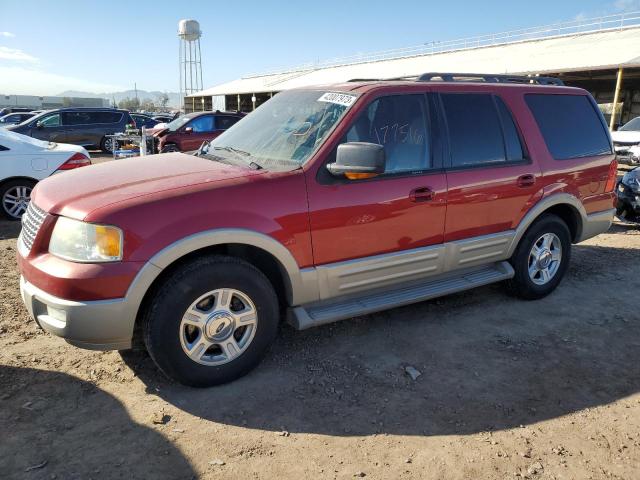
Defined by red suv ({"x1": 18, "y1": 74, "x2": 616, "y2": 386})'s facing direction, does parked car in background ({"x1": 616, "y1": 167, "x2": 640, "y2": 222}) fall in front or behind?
behind

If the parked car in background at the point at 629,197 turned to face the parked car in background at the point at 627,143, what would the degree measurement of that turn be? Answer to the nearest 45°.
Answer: approximately 135° to its right

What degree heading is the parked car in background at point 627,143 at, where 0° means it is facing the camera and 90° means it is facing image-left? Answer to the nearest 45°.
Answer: approximately 45°

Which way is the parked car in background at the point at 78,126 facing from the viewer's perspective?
to the viewer's left

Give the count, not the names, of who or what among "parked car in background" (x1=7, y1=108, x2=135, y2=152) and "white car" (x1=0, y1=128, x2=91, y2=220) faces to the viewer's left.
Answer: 2

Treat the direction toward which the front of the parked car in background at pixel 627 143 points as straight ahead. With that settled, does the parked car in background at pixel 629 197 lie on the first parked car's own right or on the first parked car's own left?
on the first parked car's own left

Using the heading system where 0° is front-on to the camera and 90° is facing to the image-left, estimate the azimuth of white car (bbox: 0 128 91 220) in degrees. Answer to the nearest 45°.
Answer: approximately 90°
